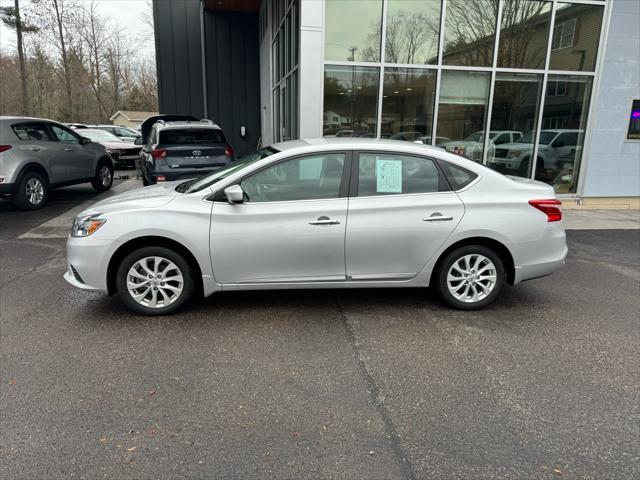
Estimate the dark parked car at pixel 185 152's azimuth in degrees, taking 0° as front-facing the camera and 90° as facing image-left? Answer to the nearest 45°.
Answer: approximately 180°

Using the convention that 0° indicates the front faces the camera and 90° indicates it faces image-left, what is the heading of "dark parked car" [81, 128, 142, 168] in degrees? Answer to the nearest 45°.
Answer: approximately 315°

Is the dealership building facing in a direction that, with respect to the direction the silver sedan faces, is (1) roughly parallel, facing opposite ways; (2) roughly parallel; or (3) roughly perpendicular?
roughly perpendicular

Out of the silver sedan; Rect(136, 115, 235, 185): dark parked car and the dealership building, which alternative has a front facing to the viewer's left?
the silver sedan

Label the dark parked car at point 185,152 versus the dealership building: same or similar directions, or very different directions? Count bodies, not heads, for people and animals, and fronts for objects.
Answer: very different directions

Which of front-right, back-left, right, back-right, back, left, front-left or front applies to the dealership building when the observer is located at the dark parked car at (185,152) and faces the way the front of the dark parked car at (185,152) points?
right

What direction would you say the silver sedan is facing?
to the viewer's left

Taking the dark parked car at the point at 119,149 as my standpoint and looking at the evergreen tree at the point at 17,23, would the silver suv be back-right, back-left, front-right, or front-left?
back-left

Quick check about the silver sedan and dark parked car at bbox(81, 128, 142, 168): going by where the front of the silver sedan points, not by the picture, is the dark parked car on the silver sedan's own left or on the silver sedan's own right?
on the silver sedan's own right

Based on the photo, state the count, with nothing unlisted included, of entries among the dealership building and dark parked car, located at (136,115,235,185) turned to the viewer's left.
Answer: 0

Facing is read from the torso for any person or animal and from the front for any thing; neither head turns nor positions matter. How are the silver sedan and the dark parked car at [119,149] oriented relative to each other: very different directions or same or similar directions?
very different directions
